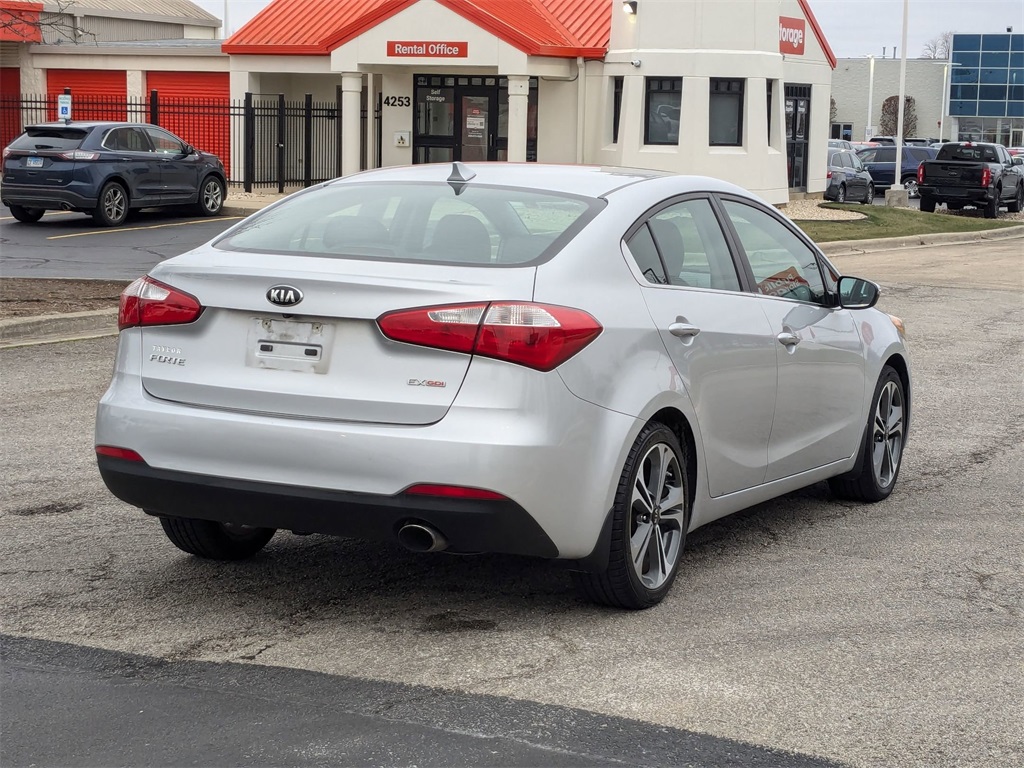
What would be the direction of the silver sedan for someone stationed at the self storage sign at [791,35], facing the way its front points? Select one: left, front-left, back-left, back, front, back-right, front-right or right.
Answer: front-right

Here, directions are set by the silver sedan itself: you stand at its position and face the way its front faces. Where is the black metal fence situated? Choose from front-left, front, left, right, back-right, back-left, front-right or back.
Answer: front-left

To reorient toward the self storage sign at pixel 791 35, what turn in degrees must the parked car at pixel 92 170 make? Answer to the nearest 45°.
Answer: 0° — it already faces it

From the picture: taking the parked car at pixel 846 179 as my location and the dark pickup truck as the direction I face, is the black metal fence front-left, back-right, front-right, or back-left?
back-right

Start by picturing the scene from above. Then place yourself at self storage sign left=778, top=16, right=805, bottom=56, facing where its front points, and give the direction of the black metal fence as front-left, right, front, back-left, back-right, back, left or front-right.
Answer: back-right

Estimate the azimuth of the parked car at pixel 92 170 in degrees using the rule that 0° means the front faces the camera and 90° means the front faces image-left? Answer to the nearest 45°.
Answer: approximately 225°

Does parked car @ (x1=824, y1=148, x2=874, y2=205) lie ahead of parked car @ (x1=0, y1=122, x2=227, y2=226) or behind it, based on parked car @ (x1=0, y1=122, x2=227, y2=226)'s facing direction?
ahead

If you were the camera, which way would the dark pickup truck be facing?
facing away from the viewer and to the right of the viewer

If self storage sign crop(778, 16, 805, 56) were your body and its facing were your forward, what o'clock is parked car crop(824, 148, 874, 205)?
The parked car is roughly at 8 o'clock from the self storage sign.

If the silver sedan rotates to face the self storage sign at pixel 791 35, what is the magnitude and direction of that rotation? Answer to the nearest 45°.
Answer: approximately 45° to its left

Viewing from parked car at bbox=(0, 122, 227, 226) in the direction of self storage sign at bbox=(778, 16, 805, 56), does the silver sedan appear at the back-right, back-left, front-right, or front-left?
back-right

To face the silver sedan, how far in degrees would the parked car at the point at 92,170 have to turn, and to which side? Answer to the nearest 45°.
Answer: approximately 135° to its right
